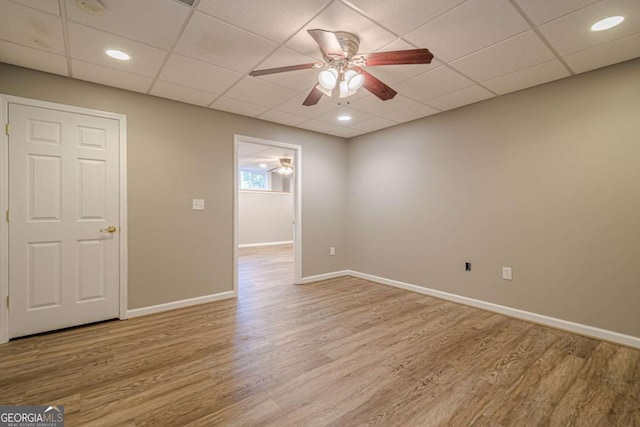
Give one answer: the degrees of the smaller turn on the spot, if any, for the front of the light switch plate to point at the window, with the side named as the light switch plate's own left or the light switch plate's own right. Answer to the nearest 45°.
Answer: approximately 180°

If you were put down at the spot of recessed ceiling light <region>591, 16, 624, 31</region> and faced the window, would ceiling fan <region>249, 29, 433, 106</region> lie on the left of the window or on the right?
left

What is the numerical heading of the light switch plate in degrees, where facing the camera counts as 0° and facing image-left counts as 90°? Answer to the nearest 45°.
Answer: approximately 0°

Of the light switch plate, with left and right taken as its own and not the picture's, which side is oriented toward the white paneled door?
right

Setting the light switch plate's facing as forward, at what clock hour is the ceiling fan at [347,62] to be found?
The ceiling fan is roughly at 11 o'clock from the light switch plate.

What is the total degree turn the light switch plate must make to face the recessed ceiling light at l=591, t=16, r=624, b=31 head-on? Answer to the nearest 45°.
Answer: approximately 45° to its left
